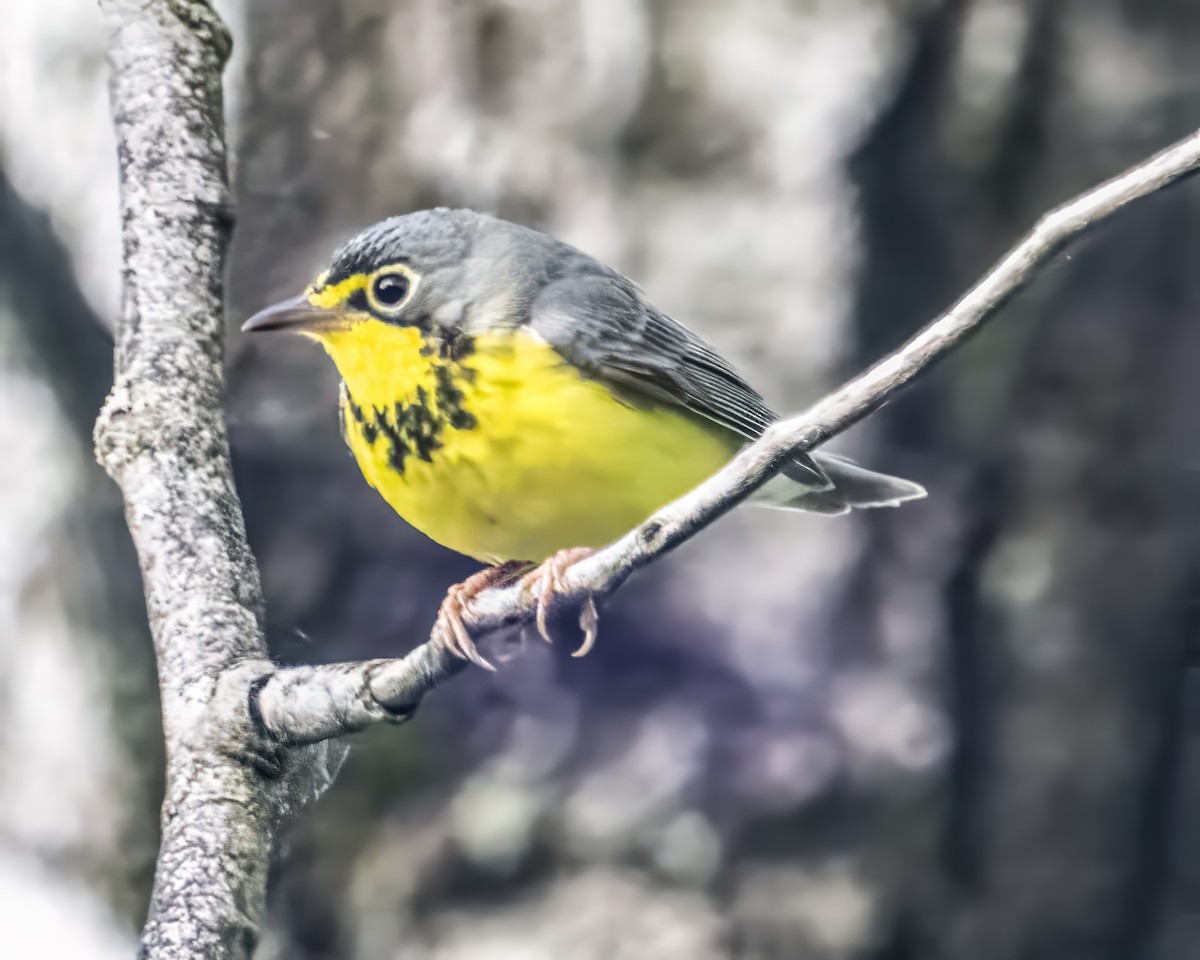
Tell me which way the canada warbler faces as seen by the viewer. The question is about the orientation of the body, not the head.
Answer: to the viewer's left
